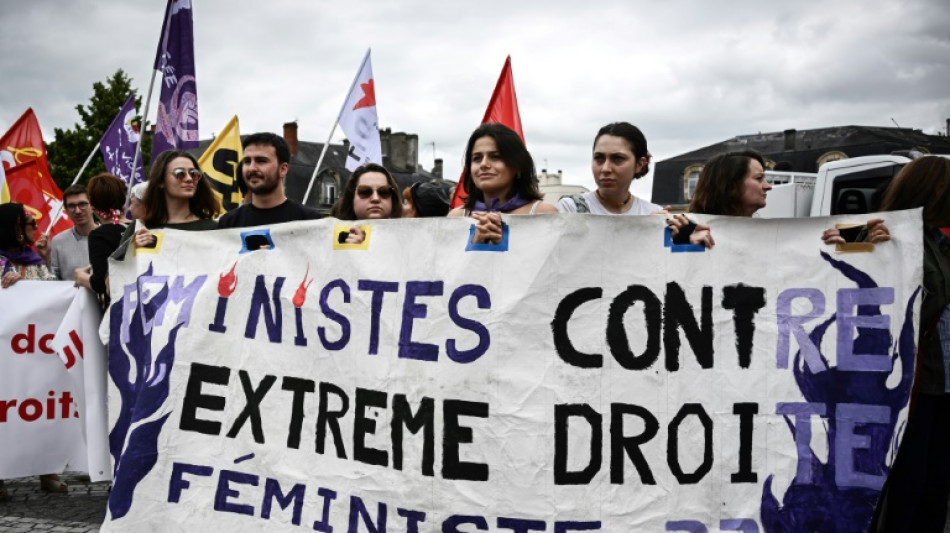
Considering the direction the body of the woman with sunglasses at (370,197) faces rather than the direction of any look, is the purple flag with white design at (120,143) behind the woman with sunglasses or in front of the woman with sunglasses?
behind

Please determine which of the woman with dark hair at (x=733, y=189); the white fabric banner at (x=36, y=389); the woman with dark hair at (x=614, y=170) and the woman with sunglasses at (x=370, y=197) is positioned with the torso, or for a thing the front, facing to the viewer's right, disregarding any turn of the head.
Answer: the woman with dark hair at (x=733, y=189)

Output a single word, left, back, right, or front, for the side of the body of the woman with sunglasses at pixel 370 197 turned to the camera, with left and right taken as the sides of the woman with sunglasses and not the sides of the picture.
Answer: front

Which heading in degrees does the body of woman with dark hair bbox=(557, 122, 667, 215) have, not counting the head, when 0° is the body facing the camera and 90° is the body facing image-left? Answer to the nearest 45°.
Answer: approximately 45°

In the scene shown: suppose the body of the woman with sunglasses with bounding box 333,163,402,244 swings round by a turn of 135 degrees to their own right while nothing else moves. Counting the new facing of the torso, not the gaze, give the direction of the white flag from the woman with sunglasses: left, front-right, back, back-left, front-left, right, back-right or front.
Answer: front-right

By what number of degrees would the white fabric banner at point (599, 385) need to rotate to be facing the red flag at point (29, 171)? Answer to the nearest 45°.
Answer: approximately 135° to its right

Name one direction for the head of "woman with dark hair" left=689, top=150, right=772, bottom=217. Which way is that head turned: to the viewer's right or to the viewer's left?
to the viewer's right

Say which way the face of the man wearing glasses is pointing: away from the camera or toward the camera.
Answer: toward the camera

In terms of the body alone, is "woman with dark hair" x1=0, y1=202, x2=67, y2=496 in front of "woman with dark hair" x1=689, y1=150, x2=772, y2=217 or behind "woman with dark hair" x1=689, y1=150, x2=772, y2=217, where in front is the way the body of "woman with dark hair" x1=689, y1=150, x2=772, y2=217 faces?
behind

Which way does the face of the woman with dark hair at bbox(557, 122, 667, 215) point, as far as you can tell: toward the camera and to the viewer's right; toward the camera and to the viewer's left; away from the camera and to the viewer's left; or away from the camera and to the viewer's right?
toward the camera and to the viewer's left

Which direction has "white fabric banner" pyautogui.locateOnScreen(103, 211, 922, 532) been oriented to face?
toward the camera
